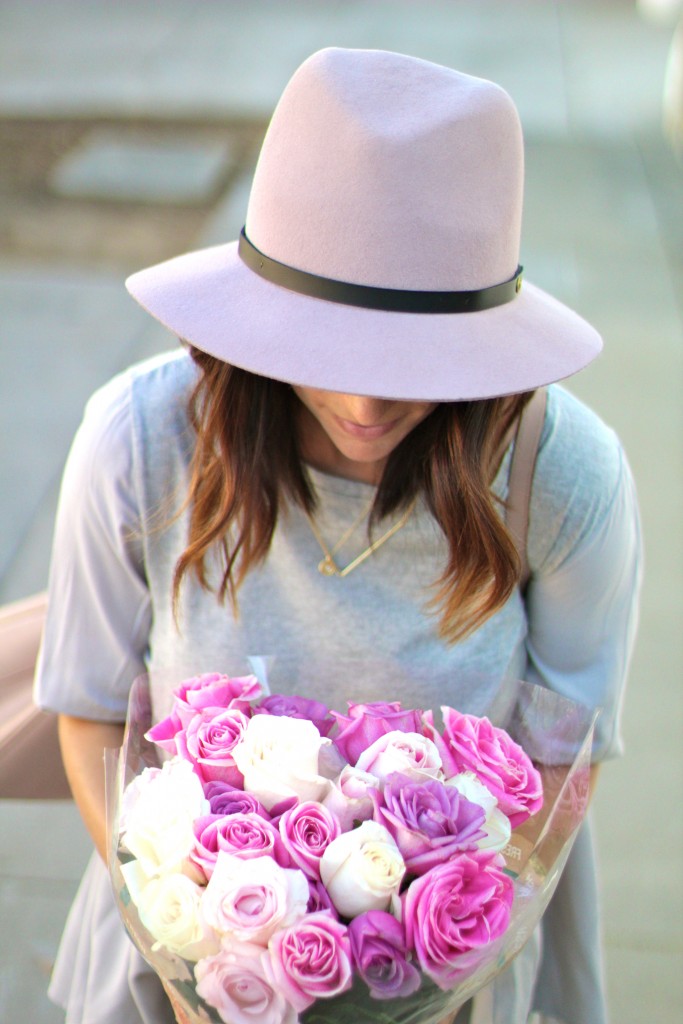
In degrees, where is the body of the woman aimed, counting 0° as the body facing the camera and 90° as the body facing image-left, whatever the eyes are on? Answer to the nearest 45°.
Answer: approximately 0°
